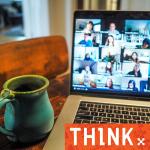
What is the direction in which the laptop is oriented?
toward the camera
